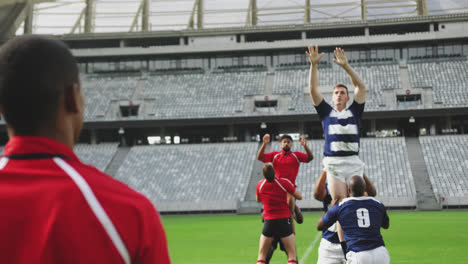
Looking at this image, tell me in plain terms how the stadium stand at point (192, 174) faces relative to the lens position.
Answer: facing the viewer

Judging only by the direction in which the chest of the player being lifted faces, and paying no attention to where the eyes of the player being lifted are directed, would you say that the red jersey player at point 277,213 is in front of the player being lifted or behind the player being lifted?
behind

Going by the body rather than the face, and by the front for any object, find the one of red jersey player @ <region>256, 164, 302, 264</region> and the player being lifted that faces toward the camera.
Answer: the player being lifted

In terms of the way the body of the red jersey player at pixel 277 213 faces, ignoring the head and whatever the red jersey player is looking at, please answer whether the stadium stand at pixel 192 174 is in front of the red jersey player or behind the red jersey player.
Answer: in front

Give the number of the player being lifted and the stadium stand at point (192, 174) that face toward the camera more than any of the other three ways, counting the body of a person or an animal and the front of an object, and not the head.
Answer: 2

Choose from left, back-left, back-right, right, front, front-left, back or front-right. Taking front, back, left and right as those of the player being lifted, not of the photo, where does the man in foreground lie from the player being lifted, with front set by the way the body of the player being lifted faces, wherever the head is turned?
front

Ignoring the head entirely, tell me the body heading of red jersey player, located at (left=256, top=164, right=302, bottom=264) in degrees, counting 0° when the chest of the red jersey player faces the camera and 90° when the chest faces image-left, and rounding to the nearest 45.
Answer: approximately 180°

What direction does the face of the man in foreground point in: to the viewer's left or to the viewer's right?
to the viewer's right

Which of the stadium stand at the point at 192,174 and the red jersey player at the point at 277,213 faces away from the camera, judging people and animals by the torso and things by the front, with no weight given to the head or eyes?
the red jersey player

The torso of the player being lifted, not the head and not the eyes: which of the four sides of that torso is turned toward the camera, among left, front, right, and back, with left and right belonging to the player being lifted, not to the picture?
front

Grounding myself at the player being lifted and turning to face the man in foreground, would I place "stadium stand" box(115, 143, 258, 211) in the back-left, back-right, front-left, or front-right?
back-right
